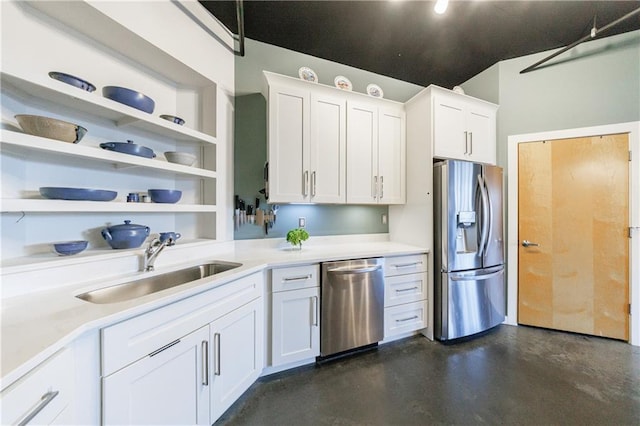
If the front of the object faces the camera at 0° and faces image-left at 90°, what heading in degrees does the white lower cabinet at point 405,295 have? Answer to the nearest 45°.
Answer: approximately 315°

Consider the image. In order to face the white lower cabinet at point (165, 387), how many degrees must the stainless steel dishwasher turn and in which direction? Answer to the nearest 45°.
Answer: approximately 90° to its right

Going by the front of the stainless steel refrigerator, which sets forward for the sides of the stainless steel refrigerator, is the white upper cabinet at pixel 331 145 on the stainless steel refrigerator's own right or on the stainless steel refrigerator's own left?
on the stainless steel refrigerator's own right

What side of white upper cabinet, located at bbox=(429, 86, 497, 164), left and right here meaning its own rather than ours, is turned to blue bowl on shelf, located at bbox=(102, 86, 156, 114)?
right

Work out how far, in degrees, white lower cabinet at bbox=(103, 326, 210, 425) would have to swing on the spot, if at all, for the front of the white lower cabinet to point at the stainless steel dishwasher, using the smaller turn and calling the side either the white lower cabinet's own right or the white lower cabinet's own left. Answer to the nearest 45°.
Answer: approximately 45° to the white lower cabinet's own left

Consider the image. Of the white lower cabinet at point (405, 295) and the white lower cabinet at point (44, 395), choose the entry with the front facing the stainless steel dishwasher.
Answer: the white lower cabinet at point (44, 395)

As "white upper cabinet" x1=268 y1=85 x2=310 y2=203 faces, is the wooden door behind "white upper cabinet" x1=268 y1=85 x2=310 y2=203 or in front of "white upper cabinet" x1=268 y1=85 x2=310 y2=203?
in front

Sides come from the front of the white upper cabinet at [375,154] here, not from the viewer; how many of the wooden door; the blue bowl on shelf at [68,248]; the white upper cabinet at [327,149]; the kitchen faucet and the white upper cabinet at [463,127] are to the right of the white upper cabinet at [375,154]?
3

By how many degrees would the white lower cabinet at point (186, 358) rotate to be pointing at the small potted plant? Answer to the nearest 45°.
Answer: approximately 90° to its left

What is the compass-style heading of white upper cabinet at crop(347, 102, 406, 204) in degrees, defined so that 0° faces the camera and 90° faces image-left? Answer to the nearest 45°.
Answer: approximately 315°

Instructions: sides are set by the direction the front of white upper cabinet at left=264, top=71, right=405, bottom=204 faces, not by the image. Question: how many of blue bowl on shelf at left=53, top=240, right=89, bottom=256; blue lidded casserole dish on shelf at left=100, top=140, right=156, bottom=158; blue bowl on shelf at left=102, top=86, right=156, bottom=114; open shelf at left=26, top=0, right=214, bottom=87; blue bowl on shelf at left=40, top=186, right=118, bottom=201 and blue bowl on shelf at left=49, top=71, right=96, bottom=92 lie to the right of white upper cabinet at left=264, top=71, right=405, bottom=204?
6

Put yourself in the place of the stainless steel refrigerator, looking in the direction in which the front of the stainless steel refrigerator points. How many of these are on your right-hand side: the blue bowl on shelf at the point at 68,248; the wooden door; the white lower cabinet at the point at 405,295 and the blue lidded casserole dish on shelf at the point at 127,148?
3

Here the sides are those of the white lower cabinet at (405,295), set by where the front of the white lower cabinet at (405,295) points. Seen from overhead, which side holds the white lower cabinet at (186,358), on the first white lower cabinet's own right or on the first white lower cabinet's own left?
on the first white lower cabinet's own right

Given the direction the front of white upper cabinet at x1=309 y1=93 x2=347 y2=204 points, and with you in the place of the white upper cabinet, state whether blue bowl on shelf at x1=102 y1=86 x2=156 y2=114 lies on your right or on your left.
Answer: on your right

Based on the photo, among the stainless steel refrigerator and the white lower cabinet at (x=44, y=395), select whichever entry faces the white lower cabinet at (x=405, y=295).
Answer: the white lower cabinet at (x=44, y=395)

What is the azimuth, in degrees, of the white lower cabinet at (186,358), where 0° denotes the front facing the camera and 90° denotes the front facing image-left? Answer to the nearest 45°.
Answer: approximately 315°

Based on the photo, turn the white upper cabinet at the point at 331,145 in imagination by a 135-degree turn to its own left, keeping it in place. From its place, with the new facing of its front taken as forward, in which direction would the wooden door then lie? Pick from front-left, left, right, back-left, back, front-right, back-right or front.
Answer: right

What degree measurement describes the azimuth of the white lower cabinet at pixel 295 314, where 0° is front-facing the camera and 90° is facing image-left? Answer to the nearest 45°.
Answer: approximately 315°
